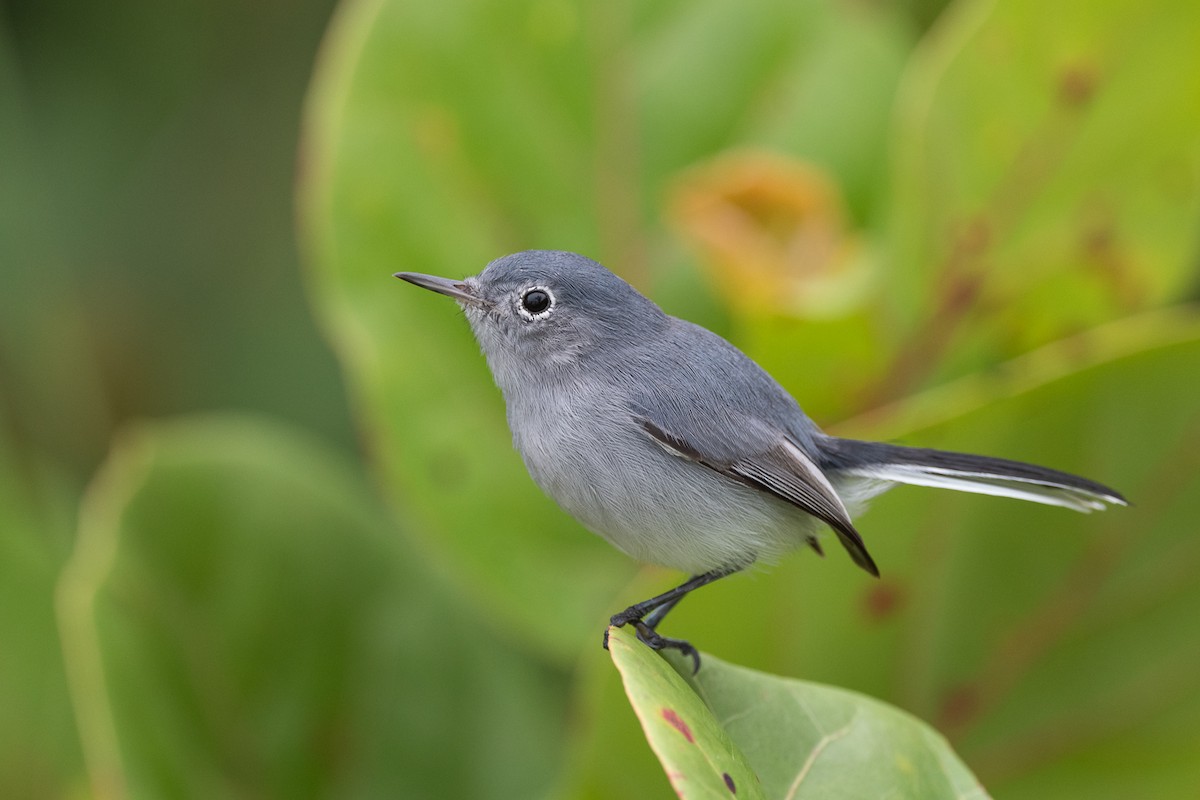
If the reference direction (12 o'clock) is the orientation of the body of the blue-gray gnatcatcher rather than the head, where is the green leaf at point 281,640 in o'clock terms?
The green leaf is roughly at 1 o'clock from the blue-gray gnatcatcher.

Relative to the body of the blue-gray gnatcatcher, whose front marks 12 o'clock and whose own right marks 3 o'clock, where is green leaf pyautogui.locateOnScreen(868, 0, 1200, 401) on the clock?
The green leaf is roughly at 5 o'clock from the blue-gray gnatcatcher.

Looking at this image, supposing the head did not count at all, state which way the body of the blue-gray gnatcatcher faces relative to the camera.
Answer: to the viewer's left
